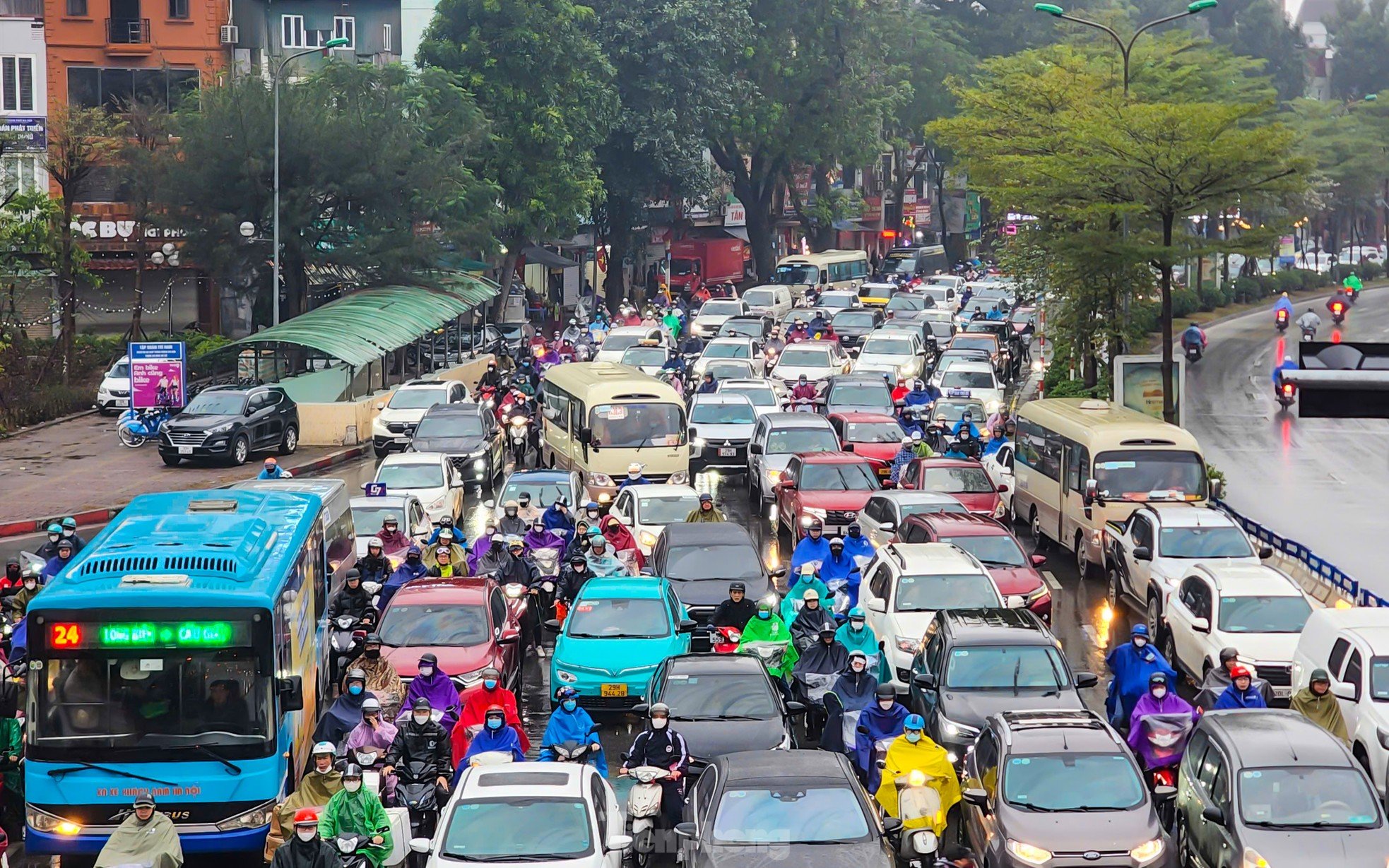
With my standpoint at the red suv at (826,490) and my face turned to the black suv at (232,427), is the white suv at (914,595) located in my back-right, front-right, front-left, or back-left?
back-left

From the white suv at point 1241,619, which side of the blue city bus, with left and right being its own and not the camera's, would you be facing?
left

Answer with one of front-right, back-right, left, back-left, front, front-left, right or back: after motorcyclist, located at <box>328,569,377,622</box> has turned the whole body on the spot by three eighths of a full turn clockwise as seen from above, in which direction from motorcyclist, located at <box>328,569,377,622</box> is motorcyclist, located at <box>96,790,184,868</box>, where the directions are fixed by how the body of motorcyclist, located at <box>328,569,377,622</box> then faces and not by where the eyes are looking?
back-left

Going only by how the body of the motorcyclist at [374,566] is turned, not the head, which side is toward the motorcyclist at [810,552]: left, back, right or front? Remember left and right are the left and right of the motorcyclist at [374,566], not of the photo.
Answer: left

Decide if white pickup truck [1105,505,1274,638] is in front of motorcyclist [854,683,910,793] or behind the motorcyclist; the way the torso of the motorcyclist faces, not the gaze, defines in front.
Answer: behind

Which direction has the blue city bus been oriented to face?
toward the camera

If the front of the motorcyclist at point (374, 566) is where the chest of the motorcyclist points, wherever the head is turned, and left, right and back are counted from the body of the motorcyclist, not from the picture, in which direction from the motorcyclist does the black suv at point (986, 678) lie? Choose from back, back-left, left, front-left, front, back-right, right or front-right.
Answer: front-left

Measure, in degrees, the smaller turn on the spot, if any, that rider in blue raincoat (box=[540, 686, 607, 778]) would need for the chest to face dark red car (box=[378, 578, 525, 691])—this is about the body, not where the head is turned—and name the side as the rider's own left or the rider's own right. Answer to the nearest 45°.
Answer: approximately 180°

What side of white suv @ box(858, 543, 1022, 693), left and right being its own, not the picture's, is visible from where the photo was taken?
front

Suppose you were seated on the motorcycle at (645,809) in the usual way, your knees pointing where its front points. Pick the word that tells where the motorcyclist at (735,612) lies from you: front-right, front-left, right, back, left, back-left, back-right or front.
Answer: back

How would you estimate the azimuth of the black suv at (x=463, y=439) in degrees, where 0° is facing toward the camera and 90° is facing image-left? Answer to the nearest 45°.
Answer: approximately 0°

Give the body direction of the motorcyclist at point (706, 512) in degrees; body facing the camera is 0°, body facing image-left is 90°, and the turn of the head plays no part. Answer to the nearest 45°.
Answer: approximately 0°
